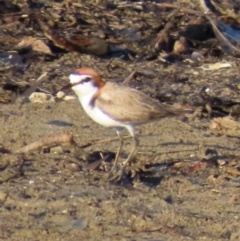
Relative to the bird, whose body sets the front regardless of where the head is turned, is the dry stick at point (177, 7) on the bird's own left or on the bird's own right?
on the bird's own right

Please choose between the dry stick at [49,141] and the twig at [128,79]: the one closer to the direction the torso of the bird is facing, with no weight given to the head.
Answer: the dry stick

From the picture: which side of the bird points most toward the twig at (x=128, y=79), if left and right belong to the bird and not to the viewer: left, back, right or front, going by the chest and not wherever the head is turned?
right

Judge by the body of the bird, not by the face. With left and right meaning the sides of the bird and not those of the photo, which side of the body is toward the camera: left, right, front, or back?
left
